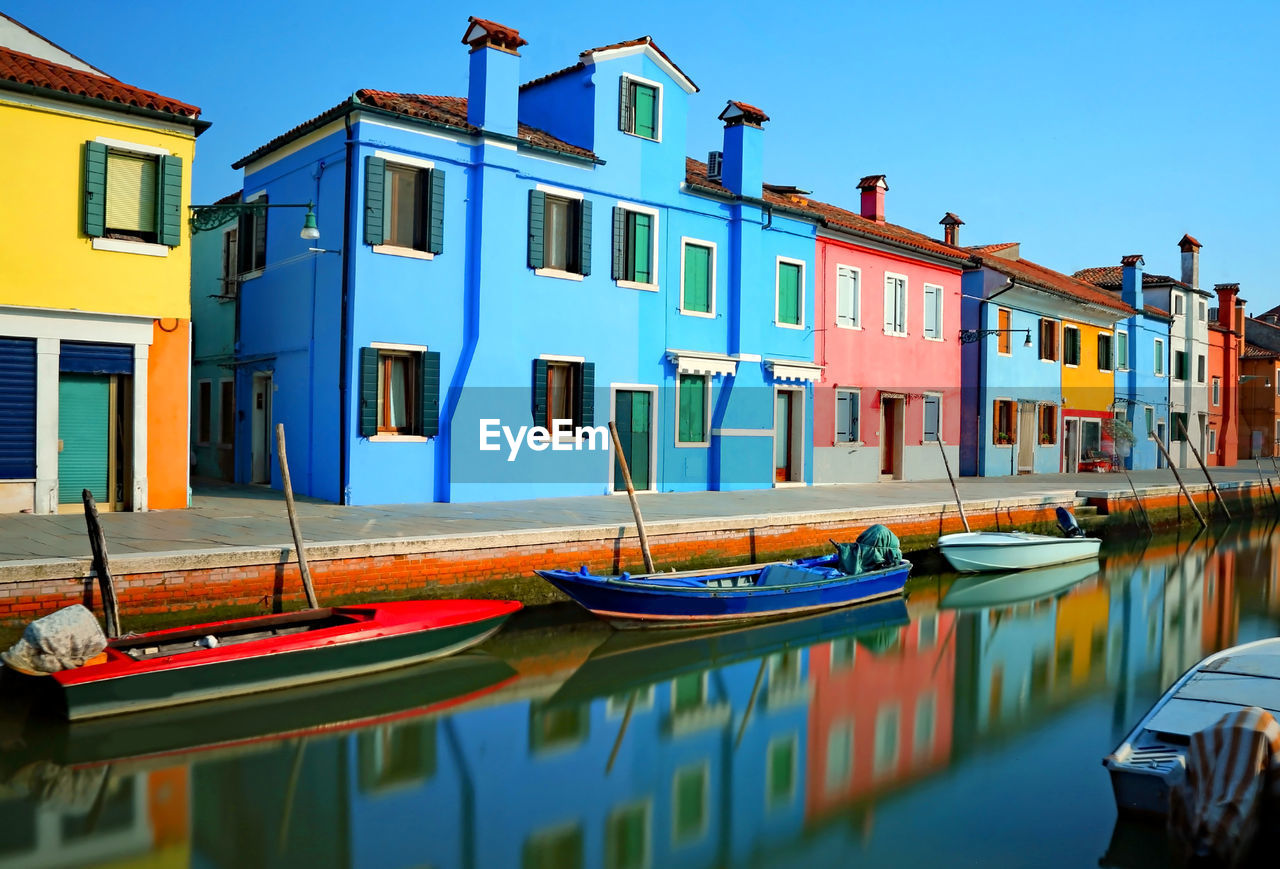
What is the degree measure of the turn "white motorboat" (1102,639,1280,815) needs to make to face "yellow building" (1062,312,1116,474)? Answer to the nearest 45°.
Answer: approximately 45° to its left

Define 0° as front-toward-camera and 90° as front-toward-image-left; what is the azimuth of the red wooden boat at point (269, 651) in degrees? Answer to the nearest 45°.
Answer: approximately 225°

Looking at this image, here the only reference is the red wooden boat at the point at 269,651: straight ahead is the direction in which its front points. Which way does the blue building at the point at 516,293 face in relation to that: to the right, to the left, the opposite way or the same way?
to the right

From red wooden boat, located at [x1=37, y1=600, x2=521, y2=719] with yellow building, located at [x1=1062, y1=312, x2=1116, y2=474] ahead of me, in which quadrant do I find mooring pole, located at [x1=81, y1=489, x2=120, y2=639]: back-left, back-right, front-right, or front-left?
back-left

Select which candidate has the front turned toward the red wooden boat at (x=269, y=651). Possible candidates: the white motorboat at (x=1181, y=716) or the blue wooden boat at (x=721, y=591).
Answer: the blue wooden boat

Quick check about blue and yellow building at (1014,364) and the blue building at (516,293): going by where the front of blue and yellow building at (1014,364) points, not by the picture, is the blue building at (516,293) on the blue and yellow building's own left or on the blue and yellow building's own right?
on the blue and yellow building's own right

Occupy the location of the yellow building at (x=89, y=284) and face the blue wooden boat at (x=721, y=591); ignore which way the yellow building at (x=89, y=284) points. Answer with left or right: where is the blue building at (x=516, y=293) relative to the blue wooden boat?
left

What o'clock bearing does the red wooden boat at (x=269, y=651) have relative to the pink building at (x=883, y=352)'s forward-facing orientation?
The red wooden boat is roughly at 2 o'clock from the pink building.

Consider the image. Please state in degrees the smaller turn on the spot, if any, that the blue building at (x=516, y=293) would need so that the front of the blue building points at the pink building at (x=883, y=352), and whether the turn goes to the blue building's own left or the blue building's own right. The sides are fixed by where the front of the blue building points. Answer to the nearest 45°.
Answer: approximately 90° to the blue building's own left

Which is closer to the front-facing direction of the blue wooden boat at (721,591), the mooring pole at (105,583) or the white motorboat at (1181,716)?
the mooring pole

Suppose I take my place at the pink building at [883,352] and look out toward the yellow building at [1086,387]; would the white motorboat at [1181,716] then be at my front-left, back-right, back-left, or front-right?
back-right

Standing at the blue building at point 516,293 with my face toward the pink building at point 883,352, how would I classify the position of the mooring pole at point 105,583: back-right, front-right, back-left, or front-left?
back-right

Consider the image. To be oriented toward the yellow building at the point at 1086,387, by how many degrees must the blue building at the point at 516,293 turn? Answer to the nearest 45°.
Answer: approximately 90° to its left
